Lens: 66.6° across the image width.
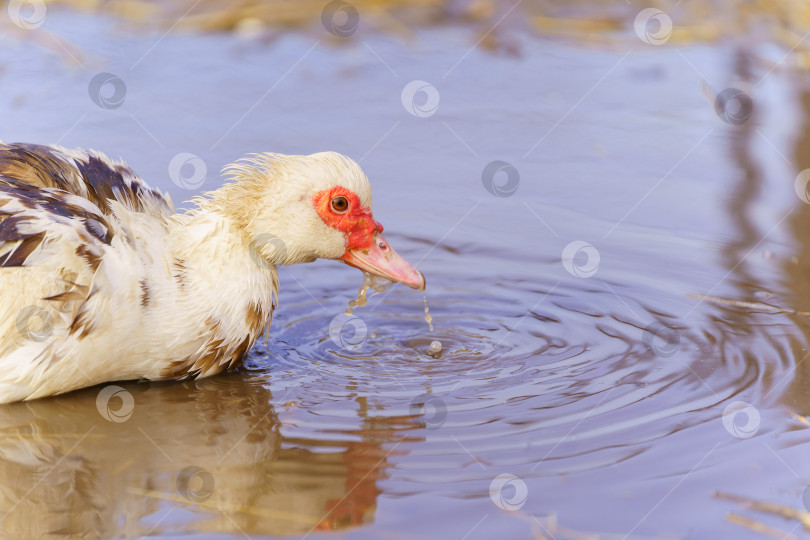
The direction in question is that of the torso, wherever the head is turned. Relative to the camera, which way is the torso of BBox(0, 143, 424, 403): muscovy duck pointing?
to the viewer's right
